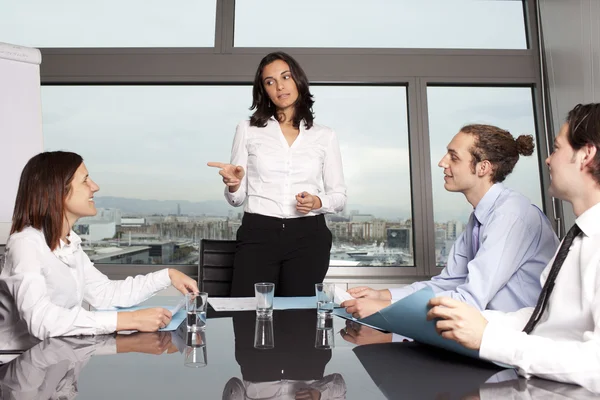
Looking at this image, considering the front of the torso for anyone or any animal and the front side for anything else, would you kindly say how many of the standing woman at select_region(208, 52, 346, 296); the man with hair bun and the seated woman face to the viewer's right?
1

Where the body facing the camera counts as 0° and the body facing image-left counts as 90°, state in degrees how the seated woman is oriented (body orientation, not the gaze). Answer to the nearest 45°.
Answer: approximately 270°

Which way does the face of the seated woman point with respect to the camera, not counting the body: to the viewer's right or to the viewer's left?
to the viewer's right

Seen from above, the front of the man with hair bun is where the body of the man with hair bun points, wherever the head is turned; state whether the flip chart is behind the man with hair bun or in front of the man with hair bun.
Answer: in front

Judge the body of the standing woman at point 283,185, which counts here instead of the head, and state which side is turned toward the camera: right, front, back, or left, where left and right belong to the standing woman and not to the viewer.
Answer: front

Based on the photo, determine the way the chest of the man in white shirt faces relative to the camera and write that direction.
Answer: to the viewer's left

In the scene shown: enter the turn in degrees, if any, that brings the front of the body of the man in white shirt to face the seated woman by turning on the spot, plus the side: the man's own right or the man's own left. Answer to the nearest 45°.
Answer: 0° — they already face them

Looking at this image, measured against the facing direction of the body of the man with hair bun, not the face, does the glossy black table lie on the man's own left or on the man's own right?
on the man's own left

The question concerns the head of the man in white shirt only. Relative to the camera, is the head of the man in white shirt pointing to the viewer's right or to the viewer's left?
to the viewer's left

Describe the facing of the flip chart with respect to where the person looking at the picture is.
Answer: facing the viewer and to the right of the viewer

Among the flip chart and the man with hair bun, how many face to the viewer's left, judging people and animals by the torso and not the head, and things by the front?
1

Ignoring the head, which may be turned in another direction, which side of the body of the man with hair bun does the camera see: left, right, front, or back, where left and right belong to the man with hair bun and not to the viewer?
left

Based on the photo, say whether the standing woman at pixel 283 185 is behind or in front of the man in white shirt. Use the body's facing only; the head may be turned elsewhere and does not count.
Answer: in front
